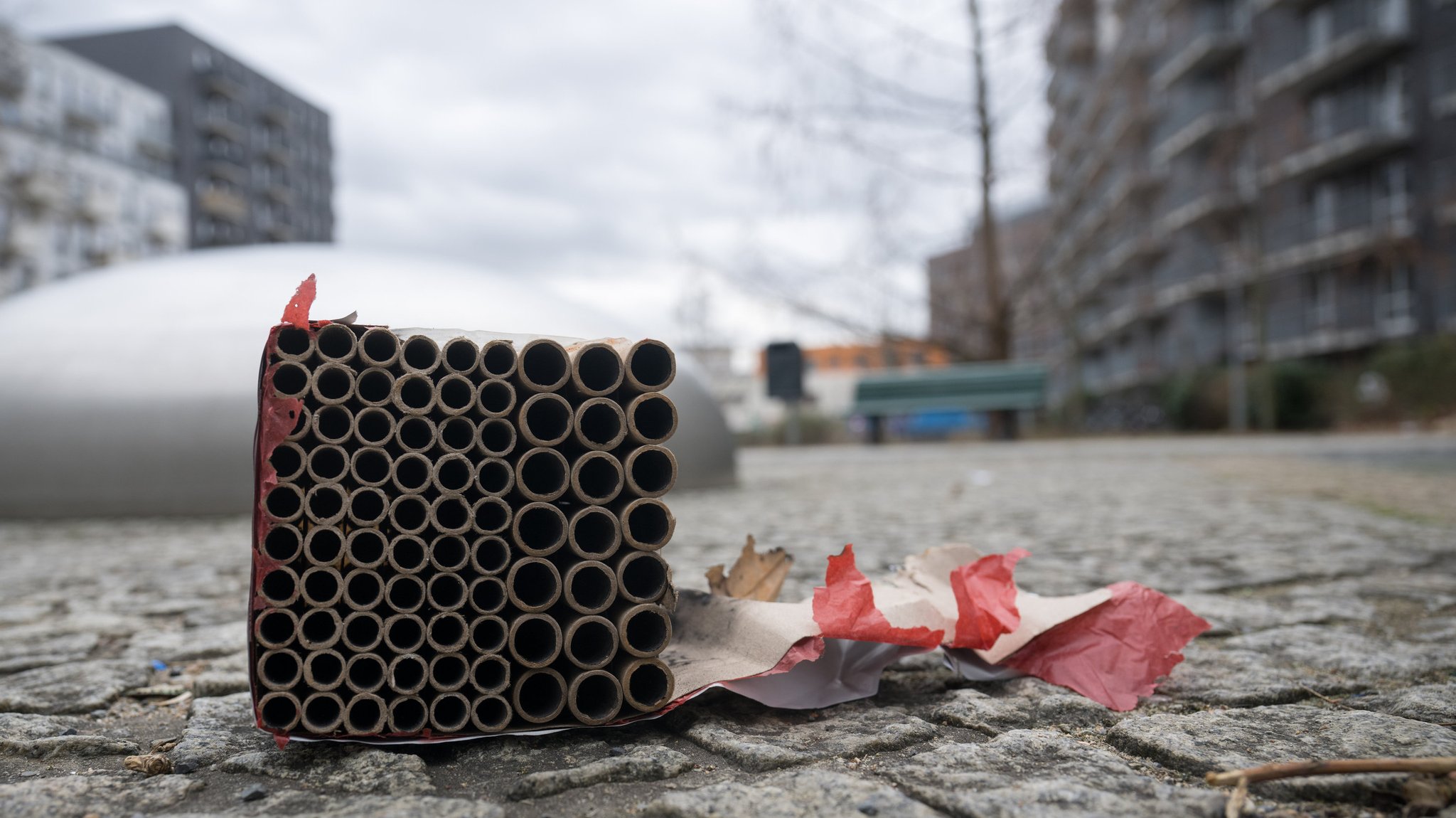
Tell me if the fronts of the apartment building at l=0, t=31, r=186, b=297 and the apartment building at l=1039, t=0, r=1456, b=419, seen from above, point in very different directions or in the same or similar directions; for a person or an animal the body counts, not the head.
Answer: very different directions

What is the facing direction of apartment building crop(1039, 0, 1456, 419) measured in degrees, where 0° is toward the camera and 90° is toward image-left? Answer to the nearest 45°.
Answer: approximately 45°

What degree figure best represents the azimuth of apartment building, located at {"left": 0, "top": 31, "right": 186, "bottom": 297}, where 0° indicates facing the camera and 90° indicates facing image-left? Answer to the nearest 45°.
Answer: approximately 315°

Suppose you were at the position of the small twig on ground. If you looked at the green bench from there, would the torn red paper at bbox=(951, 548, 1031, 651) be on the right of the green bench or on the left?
left
